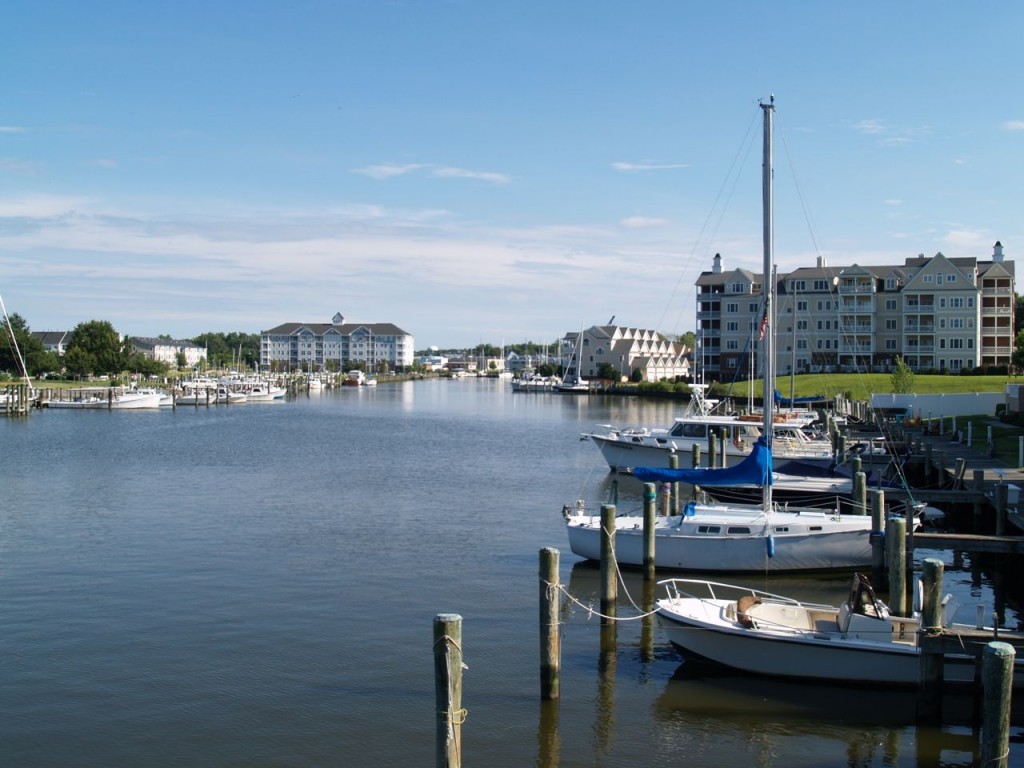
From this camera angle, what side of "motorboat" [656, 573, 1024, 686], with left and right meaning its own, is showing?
left
